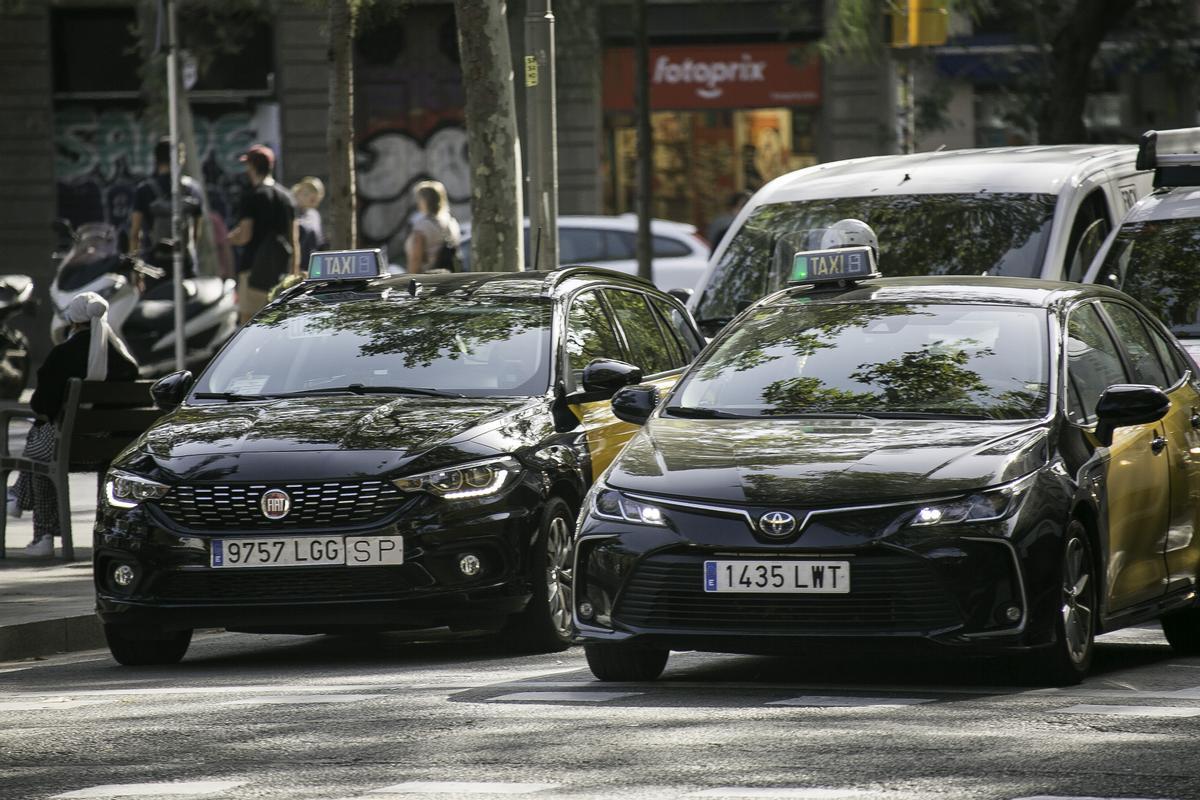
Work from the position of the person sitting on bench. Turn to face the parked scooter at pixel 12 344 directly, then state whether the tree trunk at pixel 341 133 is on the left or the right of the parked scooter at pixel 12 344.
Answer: right

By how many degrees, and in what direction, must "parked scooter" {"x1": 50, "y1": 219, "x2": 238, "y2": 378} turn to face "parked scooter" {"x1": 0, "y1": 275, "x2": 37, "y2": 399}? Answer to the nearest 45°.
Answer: approximately 45° to its right

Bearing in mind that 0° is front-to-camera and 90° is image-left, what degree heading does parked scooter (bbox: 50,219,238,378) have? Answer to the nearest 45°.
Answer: approximately 45°
